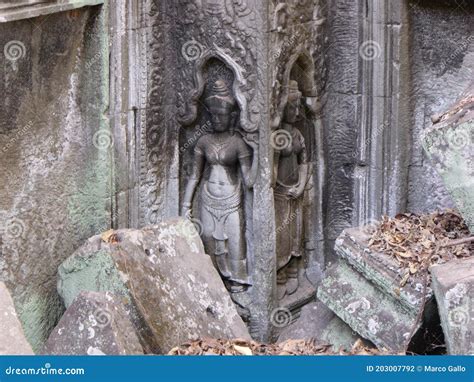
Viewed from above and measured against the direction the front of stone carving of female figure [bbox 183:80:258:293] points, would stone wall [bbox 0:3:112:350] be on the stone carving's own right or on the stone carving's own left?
on the stone carving's own right

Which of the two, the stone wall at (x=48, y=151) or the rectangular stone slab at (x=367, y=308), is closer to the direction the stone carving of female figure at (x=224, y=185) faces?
the rectangular stone slab

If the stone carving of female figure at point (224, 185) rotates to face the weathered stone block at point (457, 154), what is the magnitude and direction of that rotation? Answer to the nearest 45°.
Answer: approximately 45° to its left

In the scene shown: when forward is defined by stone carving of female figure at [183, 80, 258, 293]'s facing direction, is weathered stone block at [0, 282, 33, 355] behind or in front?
in front

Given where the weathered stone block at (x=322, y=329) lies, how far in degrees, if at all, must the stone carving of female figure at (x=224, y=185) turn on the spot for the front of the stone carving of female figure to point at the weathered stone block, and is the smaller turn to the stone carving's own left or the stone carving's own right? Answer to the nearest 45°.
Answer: approximately 45° to the stone carving's own left

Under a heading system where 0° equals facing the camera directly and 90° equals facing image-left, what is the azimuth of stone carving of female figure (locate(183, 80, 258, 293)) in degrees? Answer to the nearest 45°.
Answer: approximately 0°

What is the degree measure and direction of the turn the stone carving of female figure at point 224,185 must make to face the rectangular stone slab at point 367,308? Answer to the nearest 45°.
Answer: approximately 45° to its left

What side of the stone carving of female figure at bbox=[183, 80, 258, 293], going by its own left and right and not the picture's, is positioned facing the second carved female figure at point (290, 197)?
left

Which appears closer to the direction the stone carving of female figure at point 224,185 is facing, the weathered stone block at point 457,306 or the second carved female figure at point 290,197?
the weathered stone block

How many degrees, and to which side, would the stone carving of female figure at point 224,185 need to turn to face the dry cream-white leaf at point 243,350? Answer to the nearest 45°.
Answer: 0° — it already faces it
